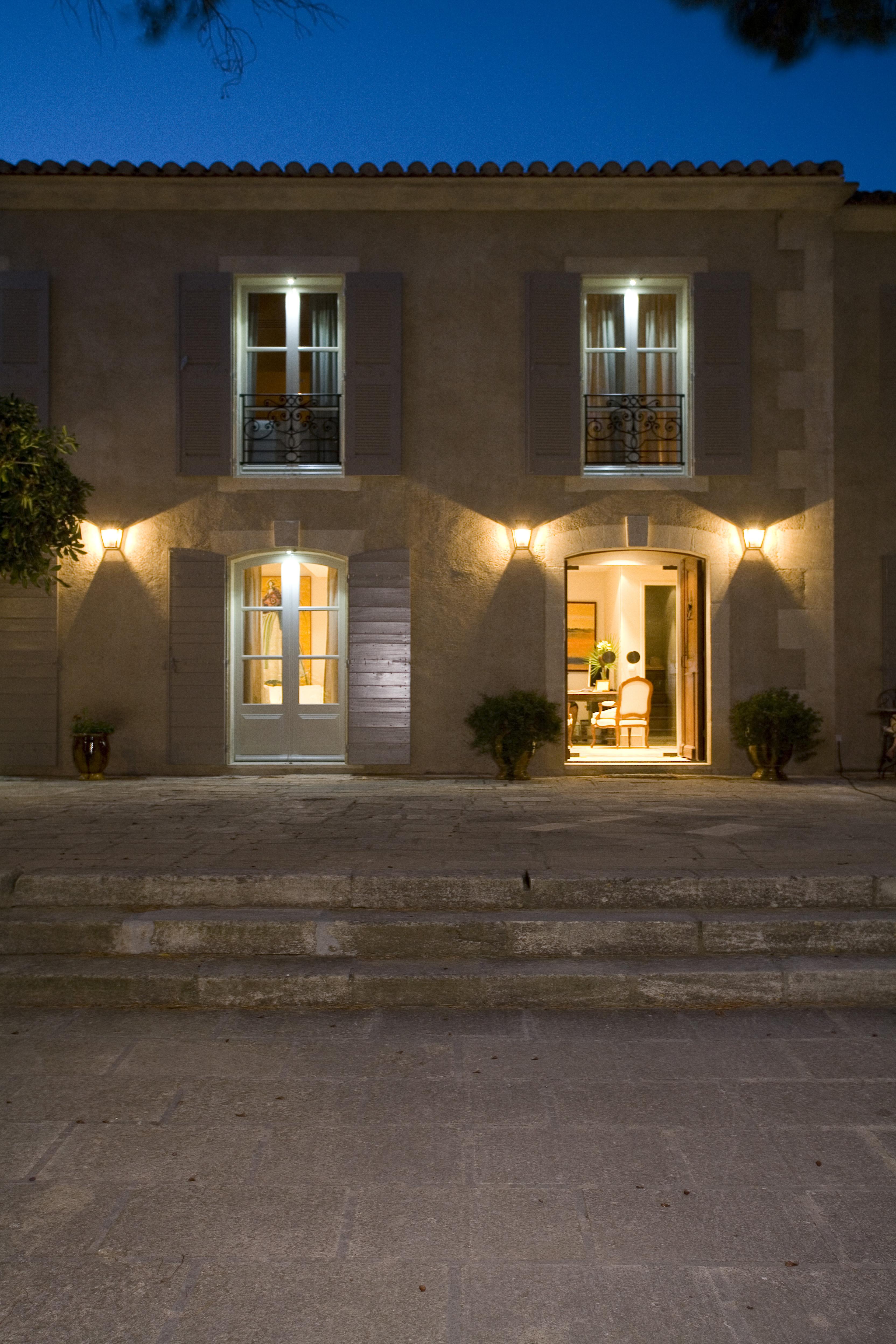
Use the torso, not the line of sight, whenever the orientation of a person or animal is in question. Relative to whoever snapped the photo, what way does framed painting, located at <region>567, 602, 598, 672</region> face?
facing the viewer

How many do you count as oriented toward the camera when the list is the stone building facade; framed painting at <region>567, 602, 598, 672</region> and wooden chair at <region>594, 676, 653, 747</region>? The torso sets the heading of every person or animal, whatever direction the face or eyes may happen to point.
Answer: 2

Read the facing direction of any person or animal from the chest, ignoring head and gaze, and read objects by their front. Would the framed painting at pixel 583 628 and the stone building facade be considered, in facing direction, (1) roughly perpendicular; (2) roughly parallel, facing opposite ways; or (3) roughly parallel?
roughly parallel
